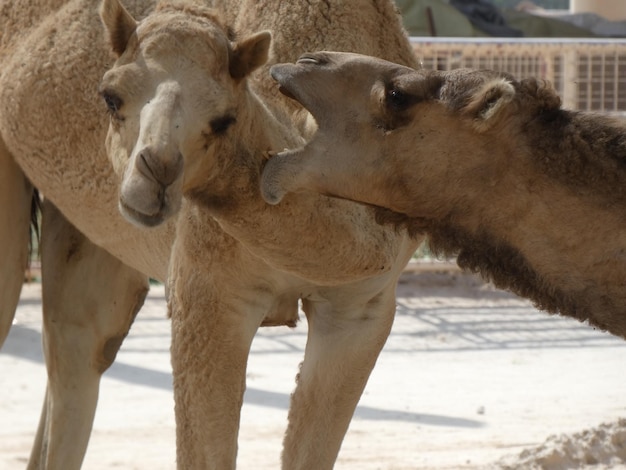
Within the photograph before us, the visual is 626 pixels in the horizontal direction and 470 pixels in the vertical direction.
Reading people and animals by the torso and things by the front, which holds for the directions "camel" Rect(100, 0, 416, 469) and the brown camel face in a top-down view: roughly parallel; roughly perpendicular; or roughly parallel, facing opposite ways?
roughly perpendicular

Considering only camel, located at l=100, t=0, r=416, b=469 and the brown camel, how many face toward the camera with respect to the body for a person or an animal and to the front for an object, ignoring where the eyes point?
1

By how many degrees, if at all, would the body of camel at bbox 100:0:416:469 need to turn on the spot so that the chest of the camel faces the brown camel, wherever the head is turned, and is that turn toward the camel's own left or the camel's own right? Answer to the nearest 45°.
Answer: approximately 45° to the camel's own left

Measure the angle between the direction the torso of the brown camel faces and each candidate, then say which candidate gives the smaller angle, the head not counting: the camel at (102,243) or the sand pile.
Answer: the camel

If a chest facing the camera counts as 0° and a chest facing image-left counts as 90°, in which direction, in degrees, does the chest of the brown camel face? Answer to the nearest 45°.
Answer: approximately 90°

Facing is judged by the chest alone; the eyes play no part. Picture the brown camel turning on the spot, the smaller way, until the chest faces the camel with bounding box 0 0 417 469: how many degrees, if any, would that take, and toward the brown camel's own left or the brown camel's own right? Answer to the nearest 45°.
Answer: approximately 45° to the brown camel's own right

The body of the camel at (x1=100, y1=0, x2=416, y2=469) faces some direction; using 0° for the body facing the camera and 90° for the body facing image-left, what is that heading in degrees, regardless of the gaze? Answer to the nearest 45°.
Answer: approximately 0°
